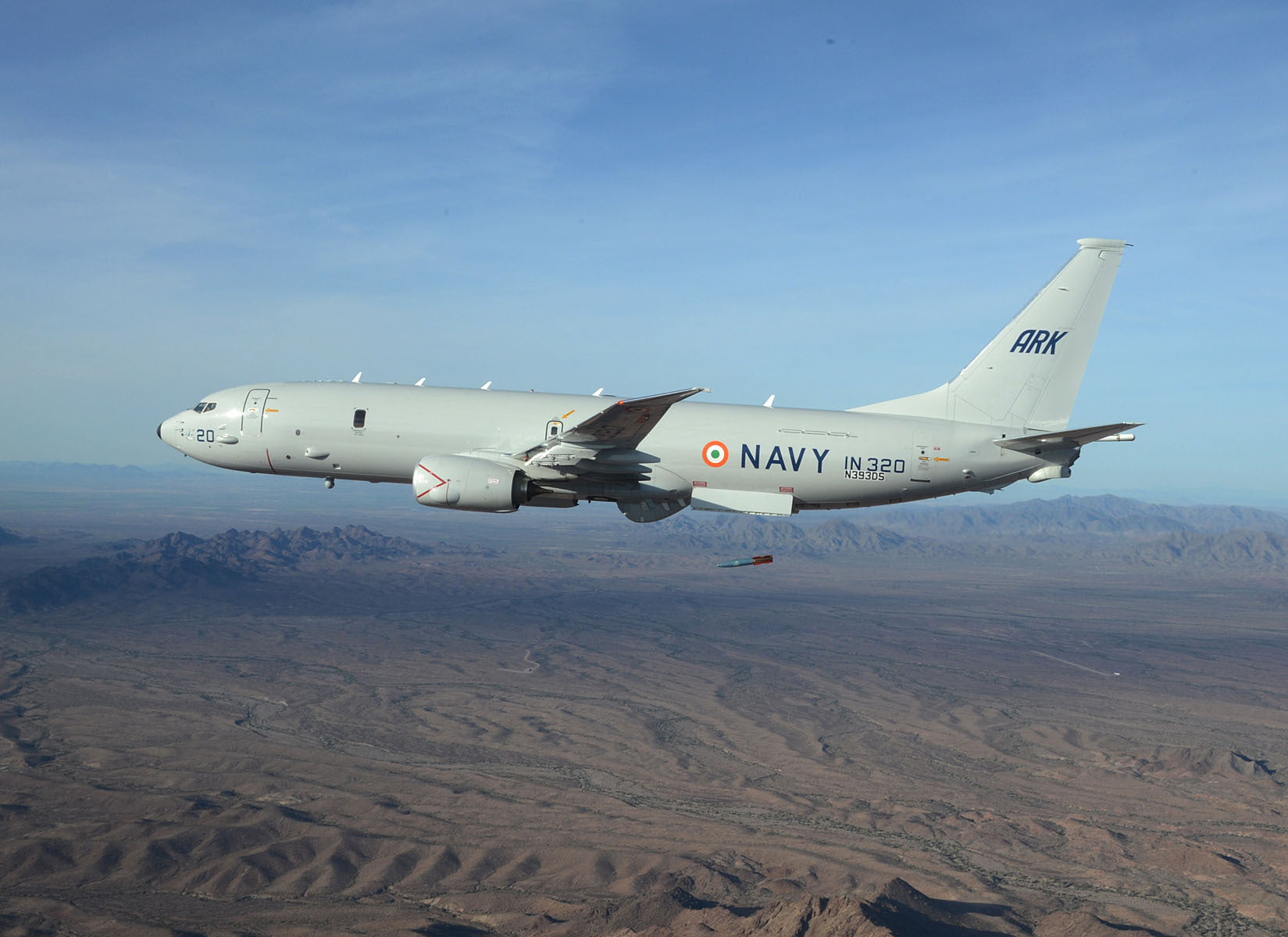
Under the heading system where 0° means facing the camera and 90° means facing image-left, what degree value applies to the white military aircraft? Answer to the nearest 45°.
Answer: approximately 90°
